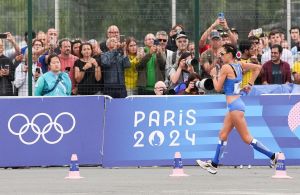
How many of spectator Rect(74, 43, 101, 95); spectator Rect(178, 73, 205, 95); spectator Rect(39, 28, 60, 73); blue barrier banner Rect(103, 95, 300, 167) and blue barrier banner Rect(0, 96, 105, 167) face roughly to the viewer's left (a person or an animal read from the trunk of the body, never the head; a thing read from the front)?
0

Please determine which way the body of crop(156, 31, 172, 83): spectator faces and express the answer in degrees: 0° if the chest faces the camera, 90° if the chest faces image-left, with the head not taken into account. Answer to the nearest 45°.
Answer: approximately 0°

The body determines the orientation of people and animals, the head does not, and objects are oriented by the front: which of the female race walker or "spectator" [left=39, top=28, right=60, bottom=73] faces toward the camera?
the spectator

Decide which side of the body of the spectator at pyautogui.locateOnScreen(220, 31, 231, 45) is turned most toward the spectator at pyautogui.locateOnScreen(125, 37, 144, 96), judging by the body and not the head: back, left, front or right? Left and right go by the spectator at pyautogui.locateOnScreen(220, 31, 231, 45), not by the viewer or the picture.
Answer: right

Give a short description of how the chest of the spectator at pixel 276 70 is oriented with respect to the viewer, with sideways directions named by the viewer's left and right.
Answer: facing the viewer

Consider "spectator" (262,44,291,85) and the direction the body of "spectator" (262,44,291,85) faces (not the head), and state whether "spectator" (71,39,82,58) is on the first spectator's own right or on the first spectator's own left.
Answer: on the first spectator's own right

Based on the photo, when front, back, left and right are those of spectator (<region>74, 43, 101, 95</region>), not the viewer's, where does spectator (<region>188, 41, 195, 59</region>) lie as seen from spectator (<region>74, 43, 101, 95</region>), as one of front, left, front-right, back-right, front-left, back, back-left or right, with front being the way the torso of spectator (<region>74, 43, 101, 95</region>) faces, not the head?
left

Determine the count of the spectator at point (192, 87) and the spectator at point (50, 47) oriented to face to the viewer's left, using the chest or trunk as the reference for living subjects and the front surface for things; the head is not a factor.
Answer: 0

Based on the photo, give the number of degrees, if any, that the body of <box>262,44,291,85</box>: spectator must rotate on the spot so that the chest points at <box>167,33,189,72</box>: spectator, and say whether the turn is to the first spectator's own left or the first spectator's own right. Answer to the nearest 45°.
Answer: approximately 90° to the first spectator's own right

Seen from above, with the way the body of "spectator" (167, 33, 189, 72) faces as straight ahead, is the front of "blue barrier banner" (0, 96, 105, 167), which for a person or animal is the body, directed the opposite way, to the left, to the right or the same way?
the same way

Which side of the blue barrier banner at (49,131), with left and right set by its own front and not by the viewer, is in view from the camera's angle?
front

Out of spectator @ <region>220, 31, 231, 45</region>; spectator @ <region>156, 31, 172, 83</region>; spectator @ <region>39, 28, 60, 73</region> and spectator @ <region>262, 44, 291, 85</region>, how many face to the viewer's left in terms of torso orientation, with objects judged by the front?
0

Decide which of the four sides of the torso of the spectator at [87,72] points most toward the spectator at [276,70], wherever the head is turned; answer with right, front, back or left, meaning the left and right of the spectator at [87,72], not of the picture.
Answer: left

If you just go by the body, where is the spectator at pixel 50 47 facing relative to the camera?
toward the camera

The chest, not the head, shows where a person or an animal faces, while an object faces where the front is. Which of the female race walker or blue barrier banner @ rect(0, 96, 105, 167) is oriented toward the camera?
the blue barrier banner
